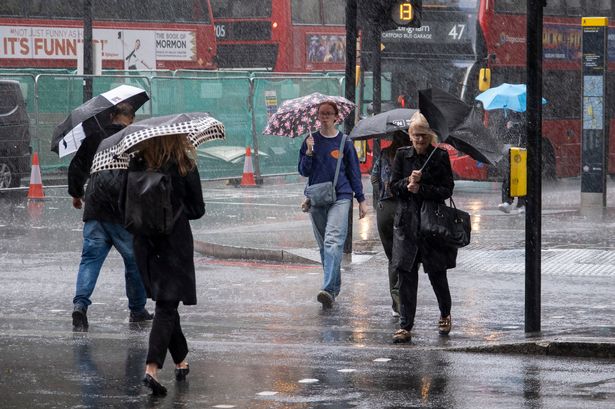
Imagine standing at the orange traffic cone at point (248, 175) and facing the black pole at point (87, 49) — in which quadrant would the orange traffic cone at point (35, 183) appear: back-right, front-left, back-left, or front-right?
front-left

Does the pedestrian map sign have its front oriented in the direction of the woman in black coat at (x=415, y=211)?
yes

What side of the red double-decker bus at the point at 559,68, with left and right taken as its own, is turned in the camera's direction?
left

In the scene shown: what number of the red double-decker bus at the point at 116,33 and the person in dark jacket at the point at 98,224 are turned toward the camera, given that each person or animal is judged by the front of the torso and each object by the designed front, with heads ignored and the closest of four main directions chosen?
0

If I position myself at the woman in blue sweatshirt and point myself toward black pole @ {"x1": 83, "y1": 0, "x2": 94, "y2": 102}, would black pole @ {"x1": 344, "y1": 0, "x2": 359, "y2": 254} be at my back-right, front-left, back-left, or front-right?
front-right

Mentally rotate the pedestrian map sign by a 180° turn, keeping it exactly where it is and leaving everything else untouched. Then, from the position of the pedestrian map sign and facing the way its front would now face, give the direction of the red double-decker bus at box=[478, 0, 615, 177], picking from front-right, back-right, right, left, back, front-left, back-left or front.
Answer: front

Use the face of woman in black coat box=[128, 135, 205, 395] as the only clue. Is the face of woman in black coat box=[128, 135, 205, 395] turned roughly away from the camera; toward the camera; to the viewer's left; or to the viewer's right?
away from the camera

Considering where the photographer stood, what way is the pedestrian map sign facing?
facing the viewer

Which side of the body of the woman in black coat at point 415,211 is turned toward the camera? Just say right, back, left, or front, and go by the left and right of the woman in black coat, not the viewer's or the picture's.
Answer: front

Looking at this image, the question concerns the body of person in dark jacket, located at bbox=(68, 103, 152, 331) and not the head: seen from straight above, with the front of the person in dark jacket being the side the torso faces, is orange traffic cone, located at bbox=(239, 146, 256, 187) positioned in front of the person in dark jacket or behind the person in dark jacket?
in front
